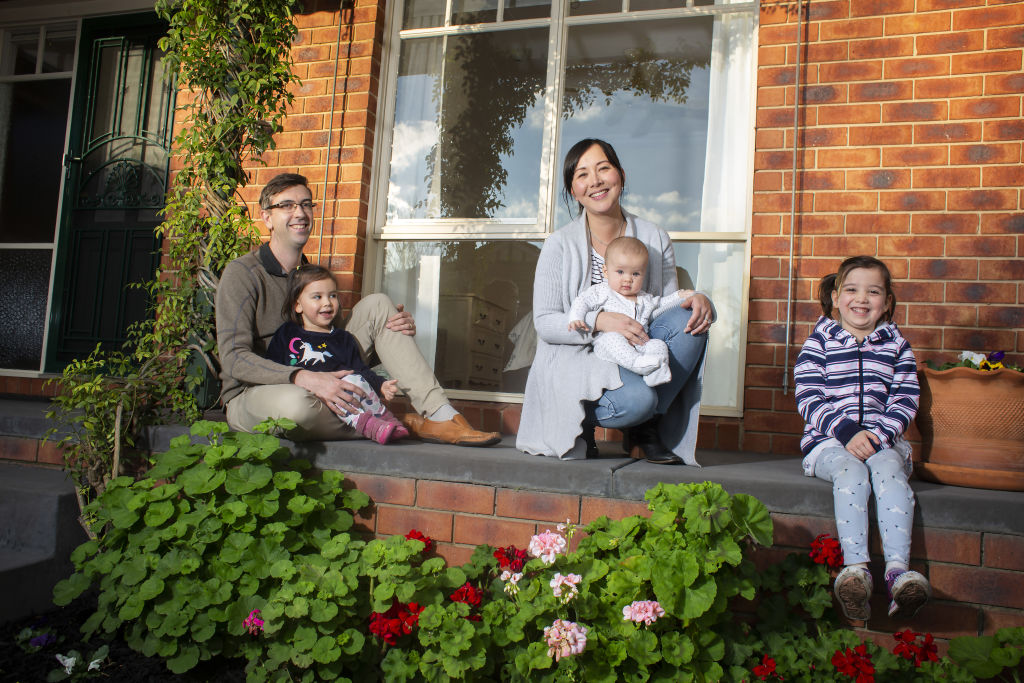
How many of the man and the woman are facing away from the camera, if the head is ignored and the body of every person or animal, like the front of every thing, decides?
0

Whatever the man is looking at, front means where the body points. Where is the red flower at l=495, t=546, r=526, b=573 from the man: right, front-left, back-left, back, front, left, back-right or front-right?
front

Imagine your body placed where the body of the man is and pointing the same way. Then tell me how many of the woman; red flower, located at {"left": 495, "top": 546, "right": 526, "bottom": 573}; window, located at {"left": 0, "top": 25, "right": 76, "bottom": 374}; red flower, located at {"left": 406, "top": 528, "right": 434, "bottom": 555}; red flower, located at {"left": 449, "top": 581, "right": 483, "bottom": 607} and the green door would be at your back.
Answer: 2

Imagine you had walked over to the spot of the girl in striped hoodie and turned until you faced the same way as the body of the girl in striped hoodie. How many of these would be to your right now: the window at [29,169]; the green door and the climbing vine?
3

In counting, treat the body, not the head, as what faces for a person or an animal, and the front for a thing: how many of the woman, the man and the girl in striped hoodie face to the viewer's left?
0

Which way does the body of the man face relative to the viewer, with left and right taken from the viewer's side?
facing the viewer and to the right of the viewer

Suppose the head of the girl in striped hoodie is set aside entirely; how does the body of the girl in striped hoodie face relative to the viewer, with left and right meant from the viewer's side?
facing the viewer

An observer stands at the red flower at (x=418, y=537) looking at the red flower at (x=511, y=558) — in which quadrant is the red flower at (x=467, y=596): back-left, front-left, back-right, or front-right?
front-right

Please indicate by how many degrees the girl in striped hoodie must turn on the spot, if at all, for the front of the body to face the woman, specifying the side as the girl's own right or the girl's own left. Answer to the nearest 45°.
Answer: approximately 90° to the girl's own right
